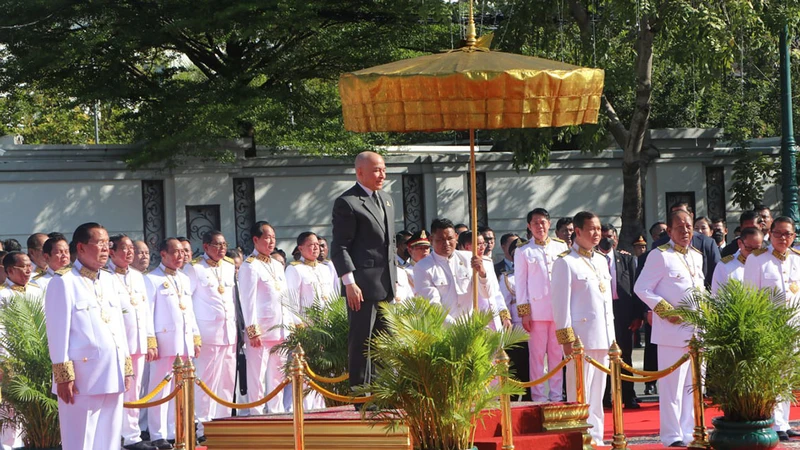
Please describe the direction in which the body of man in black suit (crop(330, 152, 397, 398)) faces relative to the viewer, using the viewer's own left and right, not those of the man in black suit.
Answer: facing the viewer and to the right of the viewer

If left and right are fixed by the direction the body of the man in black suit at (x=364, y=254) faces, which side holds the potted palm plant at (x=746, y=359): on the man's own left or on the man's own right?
on the man's own left

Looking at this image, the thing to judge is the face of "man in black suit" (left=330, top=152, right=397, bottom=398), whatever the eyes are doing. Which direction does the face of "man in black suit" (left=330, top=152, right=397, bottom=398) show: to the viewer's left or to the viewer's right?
to the viewer's right

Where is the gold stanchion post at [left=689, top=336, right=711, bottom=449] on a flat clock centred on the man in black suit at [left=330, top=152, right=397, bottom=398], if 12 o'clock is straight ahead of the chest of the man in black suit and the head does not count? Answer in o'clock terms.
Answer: The gold stanchion post is roughly at 10 o'clock from the man in black suit.

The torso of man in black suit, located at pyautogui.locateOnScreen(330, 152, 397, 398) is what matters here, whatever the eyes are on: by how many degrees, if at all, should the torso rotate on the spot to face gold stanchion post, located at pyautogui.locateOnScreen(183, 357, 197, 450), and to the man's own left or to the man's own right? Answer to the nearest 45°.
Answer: approximately 135° to the man's own right

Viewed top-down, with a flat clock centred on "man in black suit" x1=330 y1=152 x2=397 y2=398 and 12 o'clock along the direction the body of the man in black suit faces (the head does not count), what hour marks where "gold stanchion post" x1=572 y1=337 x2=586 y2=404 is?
The gold stanchion post is roughly at 10 o'clock from the man in black suit.
